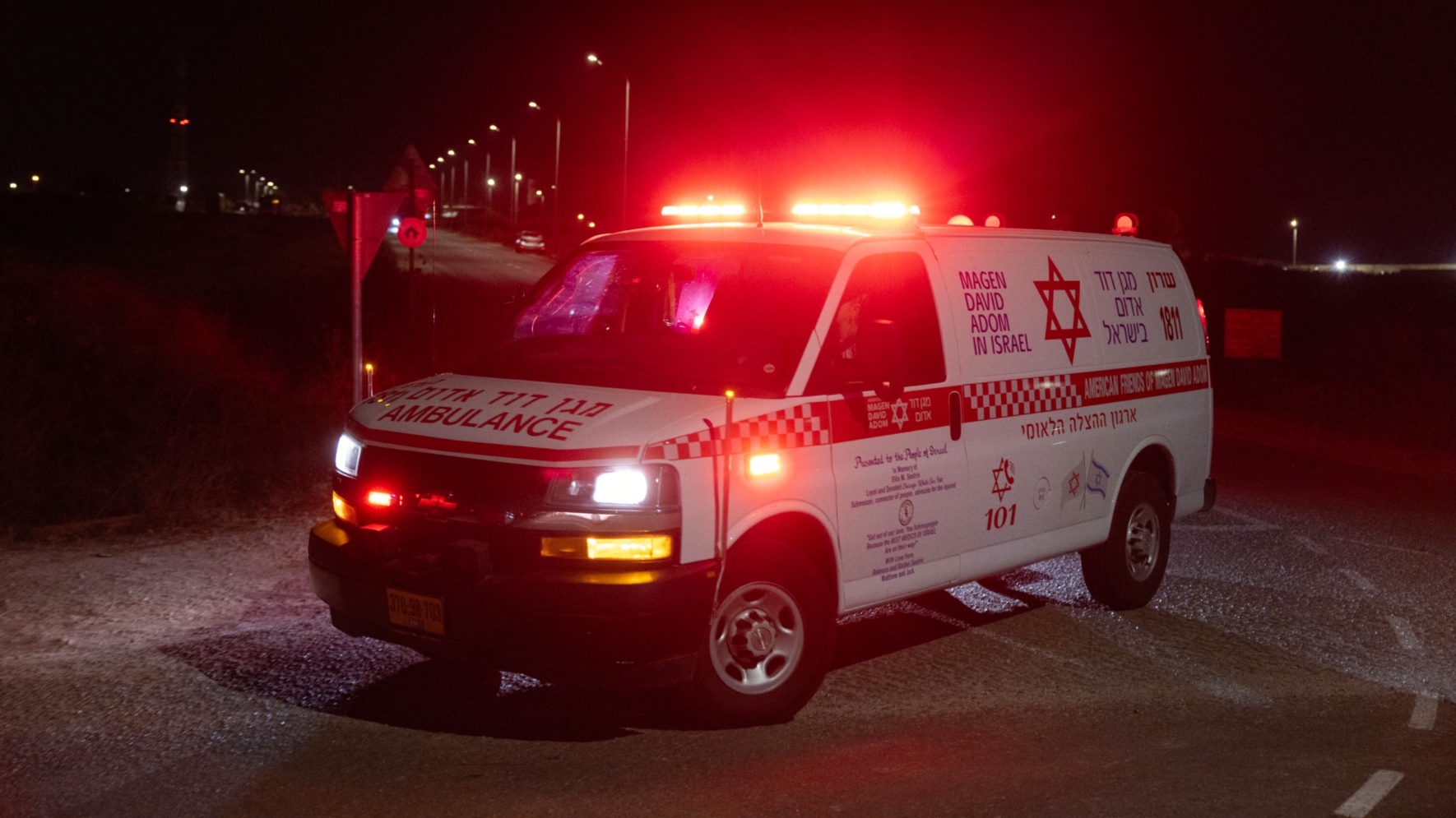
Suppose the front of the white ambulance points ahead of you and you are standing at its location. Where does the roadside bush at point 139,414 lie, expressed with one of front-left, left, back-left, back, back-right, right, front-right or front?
right

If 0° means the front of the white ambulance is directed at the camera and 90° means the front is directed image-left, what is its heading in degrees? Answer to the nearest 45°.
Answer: approximately 45°

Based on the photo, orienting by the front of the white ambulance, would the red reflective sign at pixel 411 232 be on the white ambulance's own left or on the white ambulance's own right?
on the white ambulance's own right

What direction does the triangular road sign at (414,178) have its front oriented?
away from the camera

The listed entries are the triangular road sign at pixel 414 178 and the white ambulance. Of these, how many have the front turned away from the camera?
1

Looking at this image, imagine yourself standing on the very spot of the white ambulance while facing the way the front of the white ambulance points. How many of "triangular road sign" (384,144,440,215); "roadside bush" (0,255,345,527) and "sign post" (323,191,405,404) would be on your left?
0

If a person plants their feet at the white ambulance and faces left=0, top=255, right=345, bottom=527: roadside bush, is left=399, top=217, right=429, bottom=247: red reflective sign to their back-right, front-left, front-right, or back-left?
front-right

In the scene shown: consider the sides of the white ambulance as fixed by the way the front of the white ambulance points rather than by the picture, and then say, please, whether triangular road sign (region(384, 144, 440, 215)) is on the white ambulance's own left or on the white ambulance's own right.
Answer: on the white ambulance's own right

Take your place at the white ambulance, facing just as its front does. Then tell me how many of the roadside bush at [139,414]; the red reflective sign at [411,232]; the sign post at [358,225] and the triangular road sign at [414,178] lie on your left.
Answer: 0

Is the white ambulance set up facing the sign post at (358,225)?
no

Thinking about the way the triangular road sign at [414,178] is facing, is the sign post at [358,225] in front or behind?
behind

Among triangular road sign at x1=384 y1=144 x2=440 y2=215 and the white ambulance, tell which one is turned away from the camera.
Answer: the triangular road sign

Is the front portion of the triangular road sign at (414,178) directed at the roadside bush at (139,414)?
no
